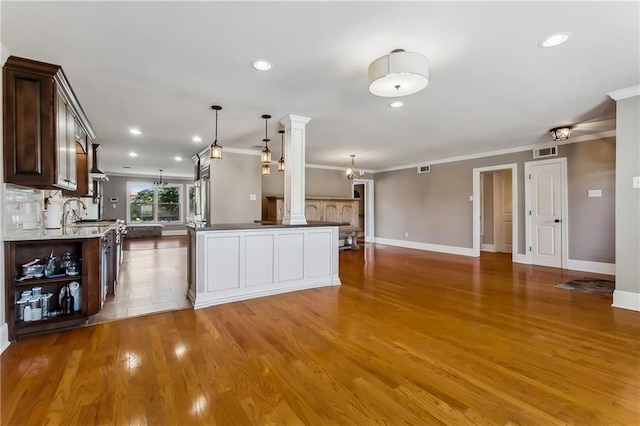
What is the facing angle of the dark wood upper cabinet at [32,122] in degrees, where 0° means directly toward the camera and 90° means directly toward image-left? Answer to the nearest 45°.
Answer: approximately 270°

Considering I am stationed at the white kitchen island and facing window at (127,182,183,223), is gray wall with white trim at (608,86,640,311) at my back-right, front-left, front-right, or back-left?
back-right

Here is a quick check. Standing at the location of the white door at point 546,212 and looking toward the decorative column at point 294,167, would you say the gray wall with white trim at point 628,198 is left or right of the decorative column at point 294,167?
left

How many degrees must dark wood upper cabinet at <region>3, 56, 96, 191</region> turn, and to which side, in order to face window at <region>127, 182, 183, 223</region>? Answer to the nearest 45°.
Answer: approximately 90° to its left

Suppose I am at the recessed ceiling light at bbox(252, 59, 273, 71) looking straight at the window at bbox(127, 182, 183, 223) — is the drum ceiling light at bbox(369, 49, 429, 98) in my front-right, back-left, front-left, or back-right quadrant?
back-right

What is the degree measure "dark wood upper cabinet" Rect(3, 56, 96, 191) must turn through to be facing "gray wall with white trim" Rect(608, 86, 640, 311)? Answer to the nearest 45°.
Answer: approximately 45° to its right

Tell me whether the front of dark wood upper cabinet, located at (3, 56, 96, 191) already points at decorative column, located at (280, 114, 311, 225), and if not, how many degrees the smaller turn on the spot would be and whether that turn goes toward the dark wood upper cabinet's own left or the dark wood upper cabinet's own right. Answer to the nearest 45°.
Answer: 0° — it already faces it
